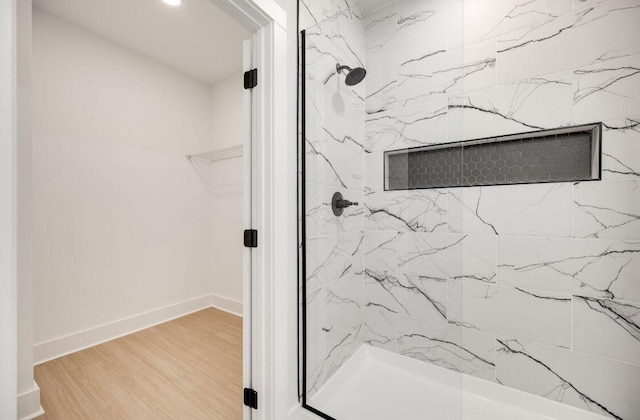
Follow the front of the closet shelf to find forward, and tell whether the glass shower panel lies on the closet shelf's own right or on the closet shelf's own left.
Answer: on the closet shelf's own left

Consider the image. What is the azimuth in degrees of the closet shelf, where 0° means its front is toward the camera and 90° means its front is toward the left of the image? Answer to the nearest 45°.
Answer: approximately 45°

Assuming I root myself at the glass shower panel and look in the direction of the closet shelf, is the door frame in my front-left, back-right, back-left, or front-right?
front-left

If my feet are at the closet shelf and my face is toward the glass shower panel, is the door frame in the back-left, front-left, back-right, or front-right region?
front-right

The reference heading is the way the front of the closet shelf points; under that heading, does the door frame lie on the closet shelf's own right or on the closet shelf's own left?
on the closet shelf's own left

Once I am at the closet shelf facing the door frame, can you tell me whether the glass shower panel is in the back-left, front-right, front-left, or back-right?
front-left
